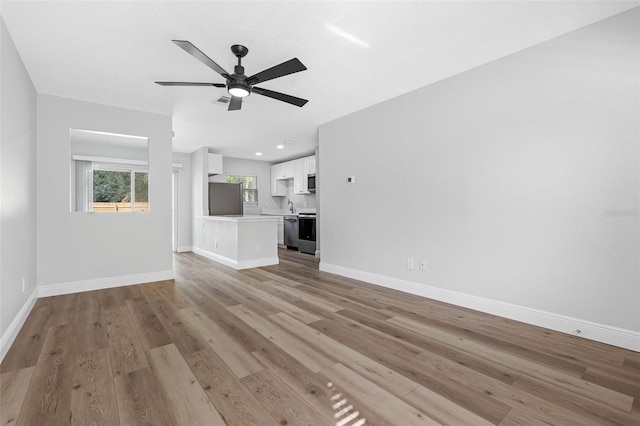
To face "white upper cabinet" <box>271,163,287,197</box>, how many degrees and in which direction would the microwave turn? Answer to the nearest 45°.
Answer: approximately 90° to its right

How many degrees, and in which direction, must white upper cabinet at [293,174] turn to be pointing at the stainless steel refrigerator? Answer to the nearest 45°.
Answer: approximately 45° to its right

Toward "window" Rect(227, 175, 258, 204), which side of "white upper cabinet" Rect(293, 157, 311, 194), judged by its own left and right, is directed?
right

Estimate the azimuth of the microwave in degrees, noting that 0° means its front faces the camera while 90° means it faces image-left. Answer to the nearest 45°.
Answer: approximately 45°

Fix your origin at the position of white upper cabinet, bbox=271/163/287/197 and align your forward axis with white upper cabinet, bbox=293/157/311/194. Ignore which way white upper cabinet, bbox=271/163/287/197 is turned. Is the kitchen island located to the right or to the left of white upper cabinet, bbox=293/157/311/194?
right

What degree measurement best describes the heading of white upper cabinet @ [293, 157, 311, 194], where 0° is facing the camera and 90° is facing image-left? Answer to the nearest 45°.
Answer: approximately 45°

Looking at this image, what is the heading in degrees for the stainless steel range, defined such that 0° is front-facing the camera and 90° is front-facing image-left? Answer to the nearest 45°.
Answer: approximately 45°
